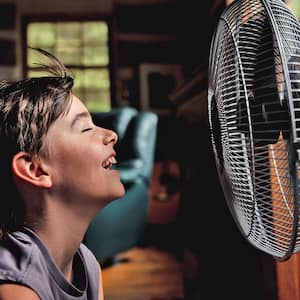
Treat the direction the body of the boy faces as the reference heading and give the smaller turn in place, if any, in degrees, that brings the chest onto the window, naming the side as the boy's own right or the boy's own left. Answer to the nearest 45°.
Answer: approximately 90° to the boy's own left

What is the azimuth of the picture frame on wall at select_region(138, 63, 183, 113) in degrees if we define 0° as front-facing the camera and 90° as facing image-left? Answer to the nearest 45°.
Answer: approximately 0°

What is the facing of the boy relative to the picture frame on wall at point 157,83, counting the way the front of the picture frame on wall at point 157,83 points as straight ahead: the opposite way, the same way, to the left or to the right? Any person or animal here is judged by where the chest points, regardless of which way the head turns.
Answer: to the left

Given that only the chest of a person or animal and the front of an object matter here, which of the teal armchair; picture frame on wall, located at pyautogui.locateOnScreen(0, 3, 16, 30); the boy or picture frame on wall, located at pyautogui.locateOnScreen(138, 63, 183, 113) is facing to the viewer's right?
the boy

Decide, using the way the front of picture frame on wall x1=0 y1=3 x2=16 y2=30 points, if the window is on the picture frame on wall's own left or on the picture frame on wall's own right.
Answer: on the picture frame on wall's own left

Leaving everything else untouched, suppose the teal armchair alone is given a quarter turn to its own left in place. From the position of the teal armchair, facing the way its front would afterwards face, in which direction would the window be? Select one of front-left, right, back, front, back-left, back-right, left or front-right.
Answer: back-left

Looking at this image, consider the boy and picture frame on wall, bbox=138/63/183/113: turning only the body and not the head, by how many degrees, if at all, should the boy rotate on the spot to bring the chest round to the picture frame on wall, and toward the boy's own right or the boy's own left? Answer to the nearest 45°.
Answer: approximately 90° to the boy's own left

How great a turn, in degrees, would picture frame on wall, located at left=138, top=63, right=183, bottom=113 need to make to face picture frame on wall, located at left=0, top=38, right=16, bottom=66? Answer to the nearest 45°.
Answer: approximately 90° to its right

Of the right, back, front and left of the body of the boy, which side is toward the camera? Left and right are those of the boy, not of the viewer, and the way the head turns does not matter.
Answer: right

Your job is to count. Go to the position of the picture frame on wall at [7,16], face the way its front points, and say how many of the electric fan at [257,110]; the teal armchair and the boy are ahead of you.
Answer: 3

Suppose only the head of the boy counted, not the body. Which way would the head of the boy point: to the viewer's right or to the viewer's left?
to the viewer's right
